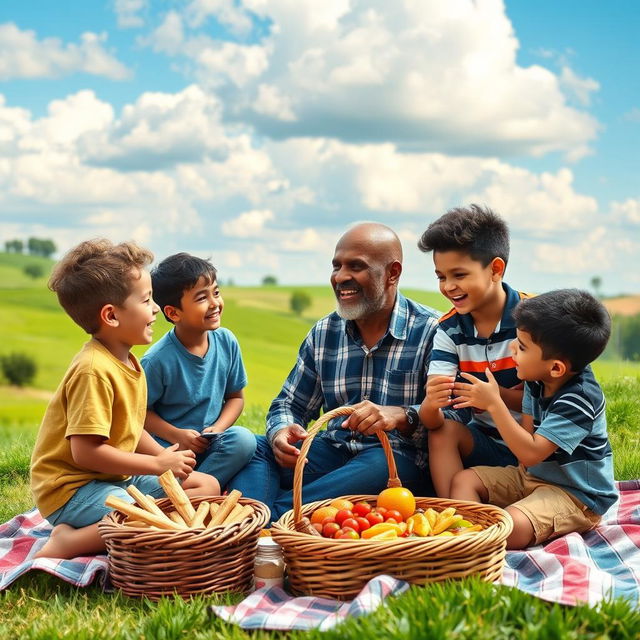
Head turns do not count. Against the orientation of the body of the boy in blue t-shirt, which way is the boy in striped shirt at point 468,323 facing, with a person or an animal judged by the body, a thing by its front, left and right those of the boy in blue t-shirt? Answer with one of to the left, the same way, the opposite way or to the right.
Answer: to the right

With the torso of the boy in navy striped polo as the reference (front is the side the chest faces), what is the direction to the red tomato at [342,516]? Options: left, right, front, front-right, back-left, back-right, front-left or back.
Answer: front-left

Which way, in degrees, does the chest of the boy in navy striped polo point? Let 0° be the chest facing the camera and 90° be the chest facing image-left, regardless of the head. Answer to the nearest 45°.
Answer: approximately 90°

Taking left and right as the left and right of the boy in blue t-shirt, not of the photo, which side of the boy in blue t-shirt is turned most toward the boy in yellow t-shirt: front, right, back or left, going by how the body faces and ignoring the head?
right

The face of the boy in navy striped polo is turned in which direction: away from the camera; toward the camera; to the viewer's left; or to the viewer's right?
to the viewer's left

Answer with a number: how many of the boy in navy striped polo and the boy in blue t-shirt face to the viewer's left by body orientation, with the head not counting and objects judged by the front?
1

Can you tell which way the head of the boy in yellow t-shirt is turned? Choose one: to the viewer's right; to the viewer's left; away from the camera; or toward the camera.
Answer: to the viewer's right

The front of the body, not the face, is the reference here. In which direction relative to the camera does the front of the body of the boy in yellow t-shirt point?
to the viewer's right

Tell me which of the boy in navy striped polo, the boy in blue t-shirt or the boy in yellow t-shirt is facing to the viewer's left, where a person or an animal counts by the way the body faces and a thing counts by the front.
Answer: the boy in navy striped polo

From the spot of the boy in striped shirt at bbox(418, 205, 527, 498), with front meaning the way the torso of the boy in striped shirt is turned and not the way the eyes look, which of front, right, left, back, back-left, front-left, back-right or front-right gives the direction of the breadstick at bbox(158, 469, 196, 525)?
front

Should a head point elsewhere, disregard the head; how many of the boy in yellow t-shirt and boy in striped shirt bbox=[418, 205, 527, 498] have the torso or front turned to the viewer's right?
1

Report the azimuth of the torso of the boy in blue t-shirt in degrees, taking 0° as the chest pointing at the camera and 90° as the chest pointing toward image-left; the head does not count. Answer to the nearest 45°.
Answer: approximately 315°

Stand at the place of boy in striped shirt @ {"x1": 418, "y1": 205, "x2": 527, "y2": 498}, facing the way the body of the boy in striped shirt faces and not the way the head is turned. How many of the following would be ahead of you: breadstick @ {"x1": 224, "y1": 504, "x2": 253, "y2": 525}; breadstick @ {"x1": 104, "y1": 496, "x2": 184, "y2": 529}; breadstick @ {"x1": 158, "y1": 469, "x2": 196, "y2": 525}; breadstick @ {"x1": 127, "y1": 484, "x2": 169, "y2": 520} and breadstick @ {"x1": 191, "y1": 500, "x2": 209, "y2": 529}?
5

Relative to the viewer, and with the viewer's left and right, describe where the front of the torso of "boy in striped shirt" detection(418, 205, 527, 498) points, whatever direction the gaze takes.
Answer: facing the viewer and to the left of the viewer

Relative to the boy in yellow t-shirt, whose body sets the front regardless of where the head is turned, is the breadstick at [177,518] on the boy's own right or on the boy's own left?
on the boy's own right
